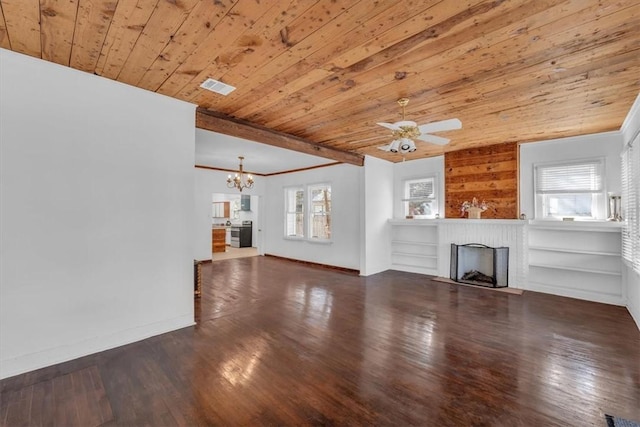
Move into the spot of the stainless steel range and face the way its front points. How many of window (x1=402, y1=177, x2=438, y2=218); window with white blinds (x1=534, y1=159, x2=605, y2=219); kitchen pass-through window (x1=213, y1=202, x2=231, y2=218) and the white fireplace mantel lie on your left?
3

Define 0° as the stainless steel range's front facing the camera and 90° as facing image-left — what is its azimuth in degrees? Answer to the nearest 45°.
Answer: approximately 45°

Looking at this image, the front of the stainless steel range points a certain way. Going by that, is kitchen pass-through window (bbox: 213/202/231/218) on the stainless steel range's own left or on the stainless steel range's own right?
on the stainless steel range's own right

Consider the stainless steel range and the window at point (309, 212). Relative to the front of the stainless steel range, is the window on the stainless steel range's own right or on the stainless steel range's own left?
on the stainless steel range's own left

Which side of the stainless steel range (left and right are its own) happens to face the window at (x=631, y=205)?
left

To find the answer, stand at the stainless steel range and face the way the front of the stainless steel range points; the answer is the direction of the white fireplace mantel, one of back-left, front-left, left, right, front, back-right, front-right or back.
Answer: left

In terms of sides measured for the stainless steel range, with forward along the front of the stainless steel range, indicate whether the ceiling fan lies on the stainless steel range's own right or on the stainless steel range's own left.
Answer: on the stainless steel range's own left

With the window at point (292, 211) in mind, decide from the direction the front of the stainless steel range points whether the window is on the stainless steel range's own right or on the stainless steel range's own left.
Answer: on the stainless steel range's own left
